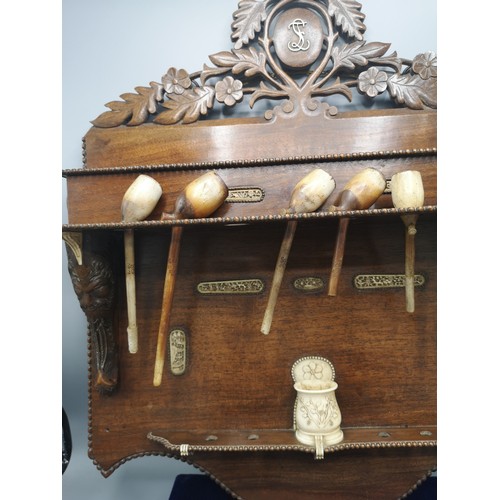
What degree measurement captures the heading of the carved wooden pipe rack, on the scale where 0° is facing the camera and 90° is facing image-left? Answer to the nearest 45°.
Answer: approximately 0°
